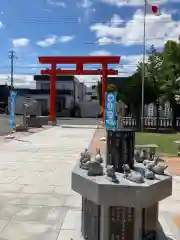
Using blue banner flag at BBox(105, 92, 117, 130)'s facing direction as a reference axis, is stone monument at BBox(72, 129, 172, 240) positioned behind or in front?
in front

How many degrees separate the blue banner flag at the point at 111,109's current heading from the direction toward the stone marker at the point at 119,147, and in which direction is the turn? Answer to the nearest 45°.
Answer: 0° — it already faces it

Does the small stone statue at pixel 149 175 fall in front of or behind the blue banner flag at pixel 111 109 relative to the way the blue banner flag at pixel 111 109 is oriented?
in front

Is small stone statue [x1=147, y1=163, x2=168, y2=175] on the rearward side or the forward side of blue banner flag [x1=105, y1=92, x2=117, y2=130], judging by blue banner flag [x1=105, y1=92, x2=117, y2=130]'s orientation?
on the forward side

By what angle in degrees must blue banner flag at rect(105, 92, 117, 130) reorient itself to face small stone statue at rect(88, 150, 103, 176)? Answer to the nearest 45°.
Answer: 0° — it already faces it

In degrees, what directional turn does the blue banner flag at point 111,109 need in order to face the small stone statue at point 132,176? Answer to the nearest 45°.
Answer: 0° — it already faces it

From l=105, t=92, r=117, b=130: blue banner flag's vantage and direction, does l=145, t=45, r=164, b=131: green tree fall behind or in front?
behind

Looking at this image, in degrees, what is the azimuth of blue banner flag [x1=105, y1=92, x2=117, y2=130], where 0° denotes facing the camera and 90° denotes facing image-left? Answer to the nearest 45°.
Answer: approximately 0°
